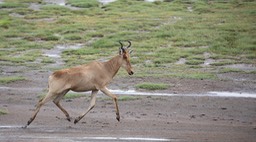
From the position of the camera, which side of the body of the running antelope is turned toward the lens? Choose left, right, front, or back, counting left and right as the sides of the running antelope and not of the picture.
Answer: right
